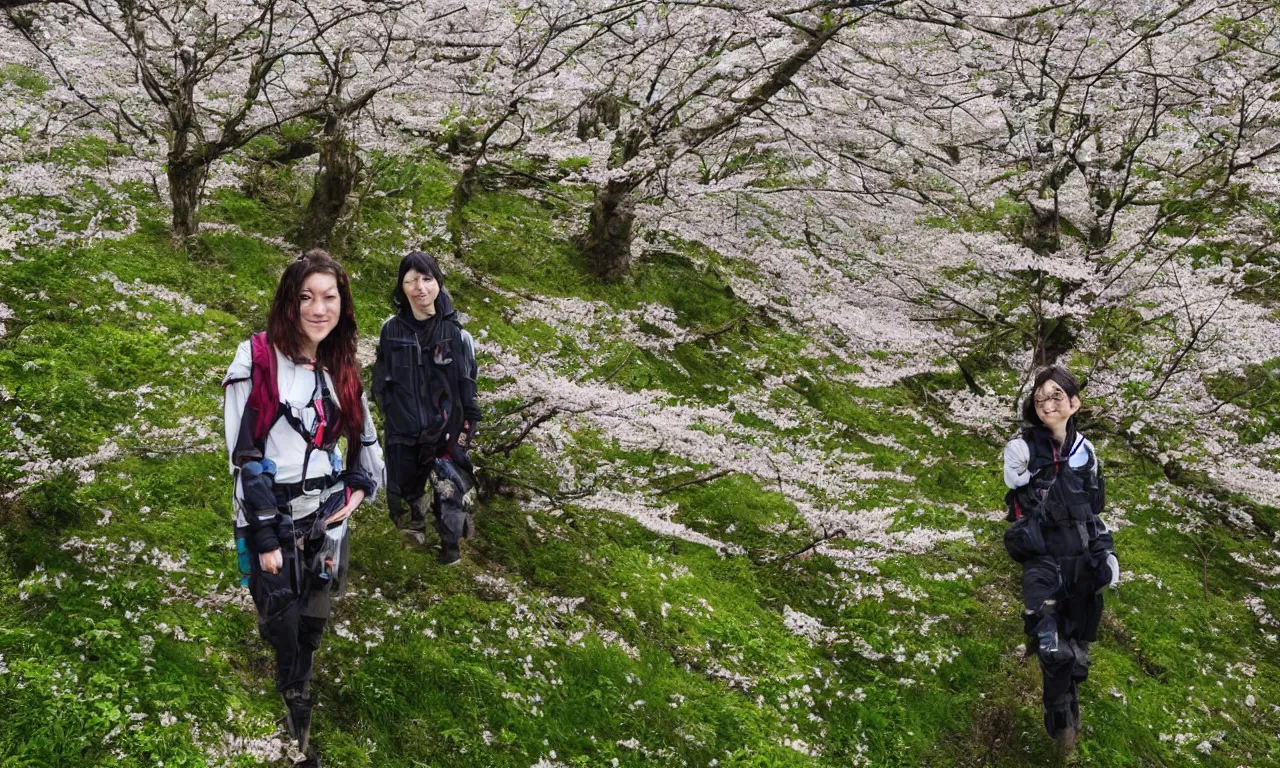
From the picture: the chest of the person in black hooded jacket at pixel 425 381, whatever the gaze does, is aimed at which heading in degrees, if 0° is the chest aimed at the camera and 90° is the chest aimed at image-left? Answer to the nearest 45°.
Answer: approximately 0°

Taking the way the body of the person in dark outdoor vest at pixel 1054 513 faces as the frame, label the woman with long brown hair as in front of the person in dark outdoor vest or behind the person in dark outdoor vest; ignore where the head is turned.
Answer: in front

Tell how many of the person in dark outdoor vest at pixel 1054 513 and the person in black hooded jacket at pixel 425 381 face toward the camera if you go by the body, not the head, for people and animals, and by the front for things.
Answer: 2

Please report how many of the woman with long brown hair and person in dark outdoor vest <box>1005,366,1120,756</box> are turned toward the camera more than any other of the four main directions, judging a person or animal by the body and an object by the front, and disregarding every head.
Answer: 2

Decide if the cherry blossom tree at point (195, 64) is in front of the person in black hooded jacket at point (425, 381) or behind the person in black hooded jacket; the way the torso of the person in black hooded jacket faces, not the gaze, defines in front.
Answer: behind

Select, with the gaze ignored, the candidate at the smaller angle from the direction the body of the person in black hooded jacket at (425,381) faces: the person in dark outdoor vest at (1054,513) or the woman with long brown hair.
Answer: the woman with long brown hair

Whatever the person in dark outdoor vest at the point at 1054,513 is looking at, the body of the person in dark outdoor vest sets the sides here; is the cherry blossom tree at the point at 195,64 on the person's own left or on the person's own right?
on the person's own right

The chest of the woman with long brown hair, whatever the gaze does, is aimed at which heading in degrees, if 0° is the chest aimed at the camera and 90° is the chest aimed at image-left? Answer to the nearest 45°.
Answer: approximately 0°
